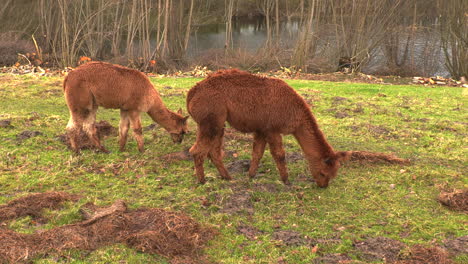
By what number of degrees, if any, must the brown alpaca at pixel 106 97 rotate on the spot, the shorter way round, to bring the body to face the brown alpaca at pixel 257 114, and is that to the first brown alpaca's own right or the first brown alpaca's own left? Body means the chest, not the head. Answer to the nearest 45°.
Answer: approximately 45° to the first brown alpaca's own right

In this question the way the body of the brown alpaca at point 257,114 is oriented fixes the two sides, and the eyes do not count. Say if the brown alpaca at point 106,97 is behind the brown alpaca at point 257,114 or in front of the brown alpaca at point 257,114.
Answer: behind

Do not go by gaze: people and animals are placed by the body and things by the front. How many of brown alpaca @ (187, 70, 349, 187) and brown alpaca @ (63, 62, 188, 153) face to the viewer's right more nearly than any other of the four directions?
2

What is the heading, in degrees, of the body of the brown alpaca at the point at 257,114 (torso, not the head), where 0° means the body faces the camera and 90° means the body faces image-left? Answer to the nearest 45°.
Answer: approximately 270°

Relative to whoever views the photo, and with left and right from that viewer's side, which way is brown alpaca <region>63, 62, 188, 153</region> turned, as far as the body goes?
facing to the right of the viewer
